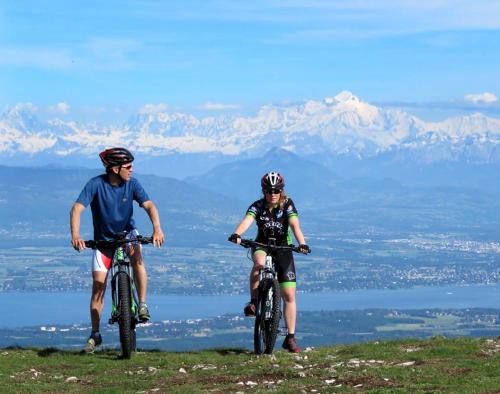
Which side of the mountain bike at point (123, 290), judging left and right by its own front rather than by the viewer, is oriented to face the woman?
left

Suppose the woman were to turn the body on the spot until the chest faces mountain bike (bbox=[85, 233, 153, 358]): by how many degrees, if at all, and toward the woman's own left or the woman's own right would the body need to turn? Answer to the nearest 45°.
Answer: approximately 90° to the woman's own right

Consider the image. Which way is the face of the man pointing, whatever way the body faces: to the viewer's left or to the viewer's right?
to the viewer's right

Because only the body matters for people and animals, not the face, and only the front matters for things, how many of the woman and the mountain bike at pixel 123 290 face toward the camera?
2

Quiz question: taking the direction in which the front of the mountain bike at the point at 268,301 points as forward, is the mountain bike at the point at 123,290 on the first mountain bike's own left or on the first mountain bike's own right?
on the first mountain bike's own right

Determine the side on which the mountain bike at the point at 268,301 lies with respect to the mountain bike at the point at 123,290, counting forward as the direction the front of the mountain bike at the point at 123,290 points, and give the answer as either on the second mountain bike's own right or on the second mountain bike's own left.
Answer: on the second mountain bike's own left

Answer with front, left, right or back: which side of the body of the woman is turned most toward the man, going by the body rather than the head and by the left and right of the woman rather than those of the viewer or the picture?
right

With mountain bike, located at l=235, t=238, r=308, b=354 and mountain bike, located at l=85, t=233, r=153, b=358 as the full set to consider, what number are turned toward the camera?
2
